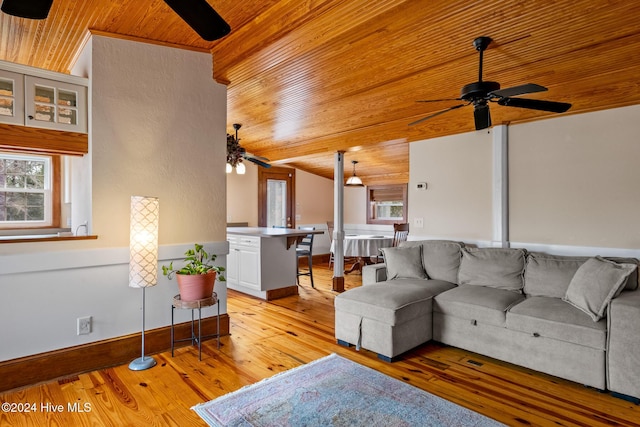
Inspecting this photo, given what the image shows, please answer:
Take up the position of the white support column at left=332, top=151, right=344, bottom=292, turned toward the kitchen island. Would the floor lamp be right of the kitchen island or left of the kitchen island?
left

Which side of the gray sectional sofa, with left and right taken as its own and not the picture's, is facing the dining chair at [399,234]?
right

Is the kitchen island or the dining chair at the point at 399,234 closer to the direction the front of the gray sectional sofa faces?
the kitchen island

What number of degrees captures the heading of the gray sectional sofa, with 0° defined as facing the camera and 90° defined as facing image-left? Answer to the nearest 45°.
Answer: approximately 45°

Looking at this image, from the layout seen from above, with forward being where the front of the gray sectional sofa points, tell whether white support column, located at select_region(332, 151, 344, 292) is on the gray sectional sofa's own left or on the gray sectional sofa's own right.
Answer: on the gray sectional sofa's own right

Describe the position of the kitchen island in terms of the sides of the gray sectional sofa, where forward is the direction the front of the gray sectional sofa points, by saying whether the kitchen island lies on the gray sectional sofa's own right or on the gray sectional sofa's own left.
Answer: on the gray sectional sofa's own right

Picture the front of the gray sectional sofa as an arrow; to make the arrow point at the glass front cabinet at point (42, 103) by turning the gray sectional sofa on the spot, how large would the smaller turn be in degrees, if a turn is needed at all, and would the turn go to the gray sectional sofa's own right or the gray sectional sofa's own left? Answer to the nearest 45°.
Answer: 0° — it already faces it

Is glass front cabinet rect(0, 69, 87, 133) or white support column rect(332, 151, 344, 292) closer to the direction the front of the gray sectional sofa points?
the glass front cabinet

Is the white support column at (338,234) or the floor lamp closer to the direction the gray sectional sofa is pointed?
the floor lamp
